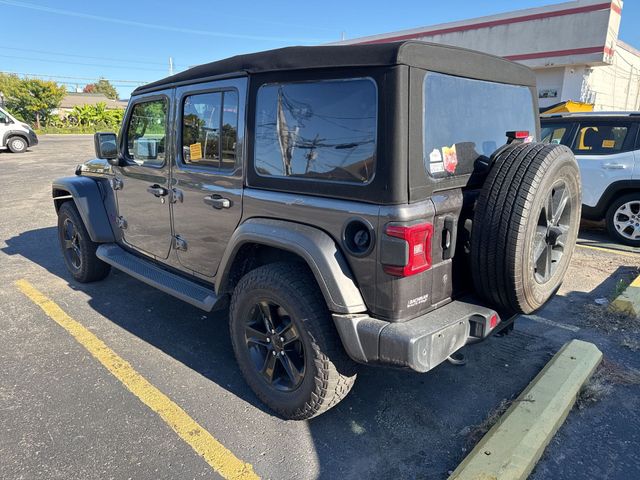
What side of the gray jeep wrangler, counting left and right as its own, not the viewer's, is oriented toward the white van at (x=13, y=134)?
front

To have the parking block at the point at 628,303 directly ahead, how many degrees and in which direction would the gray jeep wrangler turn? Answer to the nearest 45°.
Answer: approximately 90° to its right

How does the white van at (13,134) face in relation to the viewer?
to the viewer's right

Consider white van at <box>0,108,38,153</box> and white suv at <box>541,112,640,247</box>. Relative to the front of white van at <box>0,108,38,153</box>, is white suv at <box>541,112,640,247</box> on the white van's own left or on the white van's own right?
on the white van's own right

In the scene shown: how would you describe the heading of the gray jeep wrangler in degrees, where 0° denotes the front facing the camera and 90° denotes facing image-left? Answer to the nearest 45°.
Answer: approximately 135°

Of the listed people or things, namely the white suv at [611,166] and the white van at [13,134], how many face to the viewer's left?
1
